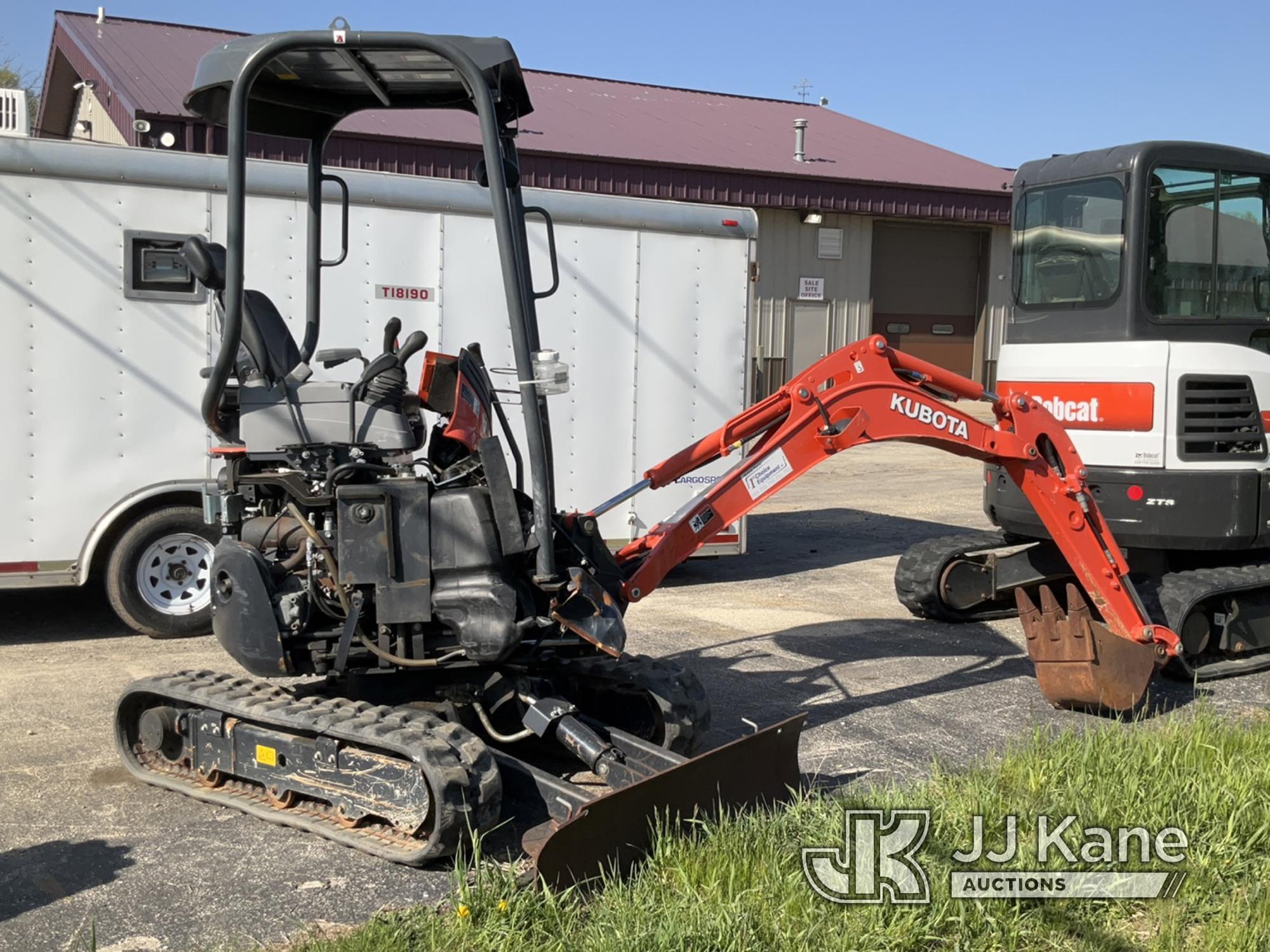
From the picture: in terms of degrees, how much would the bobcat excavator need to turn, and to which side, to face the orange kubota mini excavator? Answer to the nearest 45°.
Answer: approximately 180°

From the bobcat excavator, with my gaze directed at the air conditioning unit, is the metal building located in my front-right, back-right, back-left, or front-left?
front-right

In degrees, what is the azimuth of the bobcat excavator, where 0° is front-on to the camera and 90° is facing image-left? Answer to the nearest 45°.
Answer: approximately 225°

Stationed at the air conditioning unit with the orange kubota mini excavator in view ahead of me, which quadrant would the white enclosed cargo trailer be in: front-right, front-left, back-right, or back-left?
front-left

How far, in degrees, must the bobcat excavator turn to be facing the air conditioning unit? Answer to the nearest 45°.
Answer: approximately 135° to its left

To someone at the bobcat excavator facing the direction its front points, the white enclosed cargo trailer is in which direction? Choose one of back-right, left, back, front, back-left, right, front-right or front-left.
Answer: back-left

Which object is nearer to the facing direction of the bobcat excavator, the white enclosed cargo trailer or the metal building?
the metal building

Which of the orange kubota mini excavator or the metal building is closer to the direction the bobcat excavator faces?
the metal building

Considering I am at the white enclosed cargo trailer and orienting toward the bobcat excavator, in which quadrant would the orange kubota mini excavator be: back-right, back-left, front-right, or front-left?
front-right

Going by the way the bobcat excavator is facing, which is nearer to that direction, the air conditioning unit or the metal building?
the metal building
